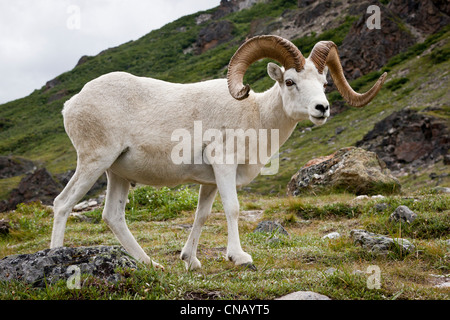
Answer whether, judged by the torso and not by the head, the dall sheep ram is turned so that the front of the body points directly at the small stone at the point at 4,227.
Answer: no

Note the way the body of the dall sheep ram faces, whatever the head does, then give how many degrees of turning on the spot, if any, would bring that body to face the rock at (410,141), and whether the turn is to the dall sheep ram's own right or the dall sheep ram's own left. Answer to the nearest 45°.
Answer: approximately 45° to the dall sheep ram's own left

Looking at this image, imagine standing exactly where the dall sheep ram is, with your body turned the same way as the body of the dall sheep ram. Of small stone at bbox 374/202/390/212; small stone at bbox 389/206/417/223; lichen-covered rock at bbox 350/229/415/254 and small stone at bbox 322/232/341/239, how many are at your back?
0

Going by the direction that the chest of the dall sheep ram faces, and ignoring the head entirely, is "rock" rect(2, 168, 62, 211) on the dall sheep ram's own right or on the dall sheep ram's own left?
on the dall sheep ram's own left

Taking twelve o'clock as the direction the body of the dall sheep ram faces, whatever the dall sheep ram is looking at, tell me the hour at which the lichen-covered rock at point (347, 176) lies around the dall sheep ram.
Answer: The lichen-covered rock is roughly at 10 o'clock from the dall sheep ram.

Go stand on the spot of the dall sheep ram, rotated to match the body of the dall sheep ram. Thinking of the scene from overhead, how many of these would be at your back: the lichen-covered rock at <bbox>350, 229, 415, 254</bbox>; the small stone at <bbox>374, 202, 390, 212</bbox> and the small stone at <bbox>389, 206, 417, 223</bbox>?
0

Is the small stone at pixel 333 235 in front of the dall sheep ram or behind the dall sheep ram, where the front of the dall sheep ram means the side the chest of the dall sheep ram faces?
in front

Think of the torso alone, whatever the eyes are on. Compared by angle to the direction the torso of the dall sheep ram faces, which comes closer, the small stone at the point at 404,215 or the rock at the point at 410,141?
the small stone

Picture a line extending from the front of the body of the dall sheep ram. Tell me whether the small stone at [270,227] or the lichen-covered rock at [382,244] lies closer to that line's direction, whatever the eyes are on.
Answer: the lichen-covered rock

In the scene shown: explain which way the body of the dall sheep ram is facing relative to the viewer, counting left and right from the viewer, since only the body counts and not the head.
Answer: facing to the right of the viewer

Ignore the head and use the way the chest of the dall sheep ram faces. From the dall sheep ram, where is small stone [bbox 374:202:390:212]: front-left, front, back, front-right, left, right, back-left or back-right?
front-left

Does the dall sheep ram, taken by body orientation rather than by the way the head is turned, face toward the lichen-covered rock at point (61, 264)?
no

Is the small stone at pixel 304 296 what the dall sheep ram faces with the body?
no

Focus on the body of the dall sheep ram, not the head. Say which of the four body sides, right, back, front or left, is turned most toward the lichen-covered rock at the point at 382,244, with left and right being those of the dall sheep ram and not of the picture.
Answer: front

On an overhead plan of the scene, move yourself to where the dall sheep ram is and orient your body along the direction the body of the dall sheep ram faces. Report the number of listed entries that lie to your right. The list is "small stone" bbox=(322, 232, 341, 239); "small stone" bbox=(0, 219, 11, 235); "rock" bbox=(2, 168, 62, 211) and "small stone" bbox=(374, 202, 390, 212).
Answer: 0

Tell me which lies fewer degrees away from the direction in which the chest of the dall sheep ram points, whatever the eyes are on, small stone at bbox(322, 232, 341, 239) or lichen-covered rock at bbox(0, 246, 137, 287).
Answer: the small stone
